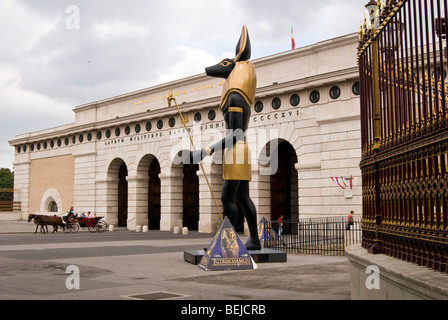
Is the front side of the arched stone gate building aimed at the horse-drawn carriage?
no

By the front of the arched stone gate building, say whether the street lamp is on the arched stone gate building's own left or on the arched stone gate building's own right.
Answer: on the arched stone gate building's own left

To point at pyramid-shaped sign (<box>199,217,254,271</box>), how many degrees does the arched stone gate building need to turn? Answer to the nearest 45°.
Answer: approximately 45° to its left

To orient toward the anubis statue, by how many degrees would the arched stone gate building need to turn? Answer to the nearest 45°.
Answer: approximately 45° to its left

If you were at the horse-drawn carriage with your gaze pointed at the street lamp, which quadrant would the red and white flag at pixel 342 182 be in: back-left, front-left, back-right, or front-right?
front-left

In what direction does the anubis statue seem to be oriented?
to the viewer's left

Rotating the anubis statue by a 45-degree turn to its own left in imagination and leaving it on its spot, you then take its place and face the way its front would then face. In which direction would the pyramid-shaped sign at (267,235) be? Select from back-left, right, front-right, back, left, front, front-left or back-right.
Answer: back-right

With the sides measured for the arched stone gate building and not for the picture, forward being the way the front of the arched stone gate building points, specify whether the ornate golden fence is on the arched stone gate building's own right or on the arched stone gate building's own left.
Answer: on the arched stone gate building's own left

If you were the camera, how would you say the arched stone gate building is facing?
facing the viewer and to the left of the viewer

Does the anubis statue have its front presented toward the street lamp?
no

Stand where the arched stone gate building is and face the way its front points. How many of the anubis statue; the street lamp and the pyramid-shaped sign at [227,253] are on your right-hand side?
0

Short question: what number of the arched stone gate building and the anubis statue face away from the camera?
0

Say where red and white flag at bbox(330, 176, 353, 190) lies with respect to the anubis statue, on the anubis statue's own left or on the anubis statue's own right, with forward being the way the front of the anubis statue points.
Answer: on the anubis statue's own right

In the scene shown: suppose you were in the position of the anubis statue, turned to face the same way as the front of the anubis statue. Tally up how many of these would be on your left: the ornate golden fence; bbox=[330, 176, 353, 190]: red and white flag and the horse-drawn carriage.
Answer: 1
